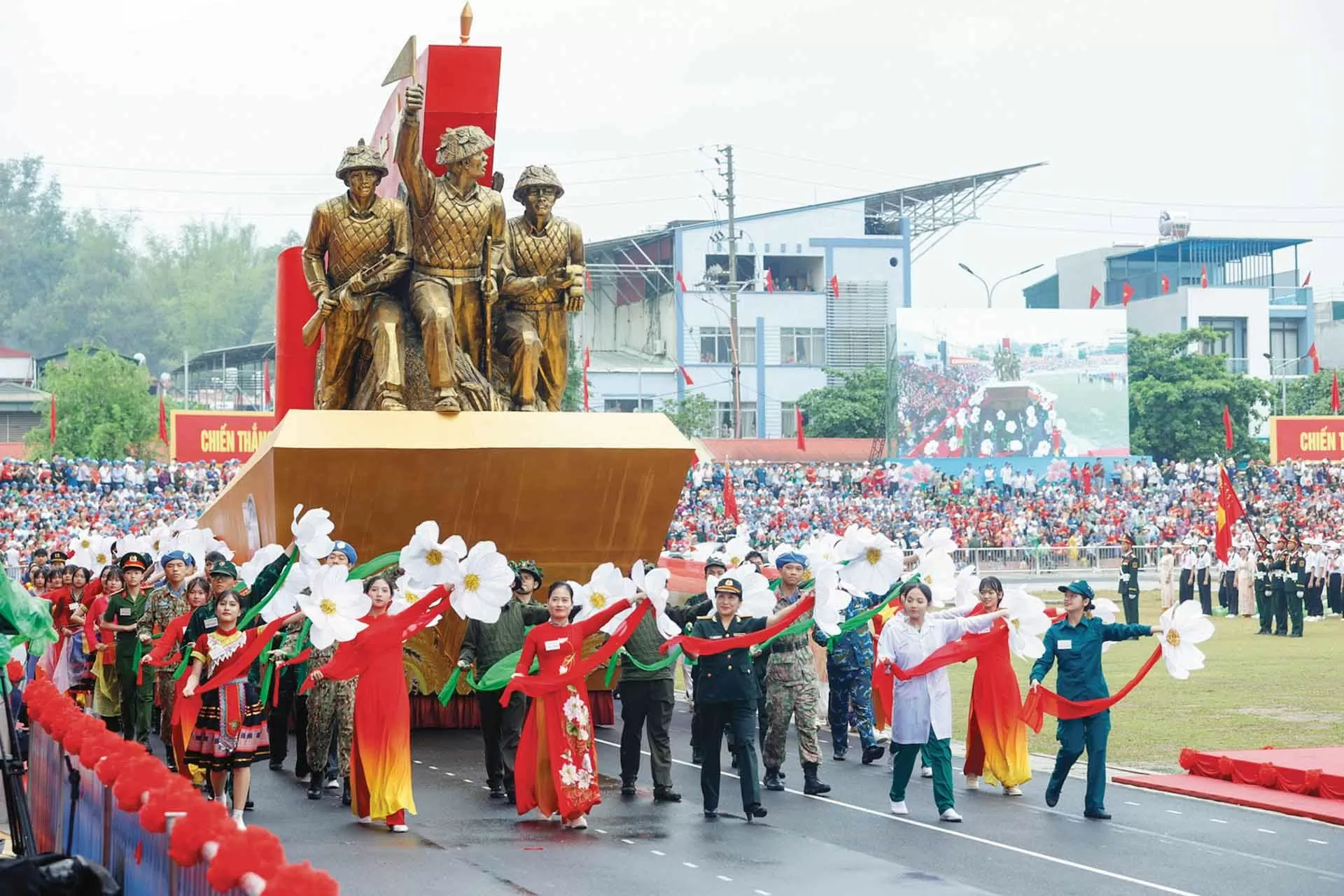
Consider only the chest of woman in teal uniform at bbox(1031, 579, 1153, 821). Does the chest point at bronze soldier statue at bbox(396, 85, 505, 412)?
no

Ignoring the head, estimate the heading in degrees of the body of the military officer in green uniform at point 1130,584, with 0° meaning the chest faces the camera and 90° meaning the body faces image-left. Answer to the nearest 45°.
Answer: approximately 45°

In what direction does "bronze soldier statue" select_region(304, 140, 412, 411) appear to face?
toward the camera

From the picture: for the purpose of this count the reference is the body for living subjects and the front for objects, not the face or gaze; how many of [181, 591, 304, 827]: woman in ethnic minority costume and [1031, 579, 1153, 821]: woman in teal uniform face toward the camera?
2

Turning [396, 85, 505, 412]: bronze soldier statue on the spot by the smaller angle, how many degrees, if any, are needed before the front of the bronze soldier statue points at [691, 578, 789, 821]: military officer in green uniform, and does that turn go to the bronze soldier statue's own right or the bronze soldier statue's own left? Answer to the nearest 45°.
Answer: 0° — it already faces them

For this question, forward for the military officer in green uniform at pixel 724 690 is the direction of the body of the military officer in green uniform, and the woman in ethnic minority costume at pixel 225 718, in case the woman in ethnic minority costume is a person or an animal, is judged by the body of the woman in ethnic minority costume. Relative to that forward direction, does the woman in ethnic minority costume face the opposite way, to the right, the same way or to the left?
the same way

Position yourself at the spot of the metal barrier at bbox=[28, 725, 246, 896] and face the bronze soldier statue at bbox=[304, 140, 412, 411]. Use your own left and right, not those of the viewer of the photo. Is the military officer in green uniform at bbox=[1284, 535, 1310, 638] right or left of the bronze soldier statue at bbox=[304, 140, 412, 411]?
right

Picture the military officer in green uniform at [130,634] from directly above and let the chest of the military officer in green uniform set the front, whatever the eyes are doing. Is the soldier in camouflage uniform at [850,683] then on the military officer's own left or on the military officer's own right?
on the military officer's own left

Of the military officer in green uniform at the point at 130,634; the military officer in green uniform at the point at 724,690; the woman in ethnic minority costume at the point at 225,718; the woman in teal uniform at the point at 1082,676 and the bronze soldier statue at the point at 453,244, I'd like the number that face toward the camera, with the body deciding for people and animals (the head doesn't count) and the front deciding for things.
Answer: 5

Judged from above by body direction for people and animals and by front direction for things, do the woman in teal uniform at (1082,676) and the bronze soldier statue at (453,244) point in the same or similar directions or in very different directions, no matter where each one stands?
same or similar directions

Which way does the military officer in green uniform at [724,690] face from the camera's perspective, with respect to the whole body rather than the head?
toward the camera

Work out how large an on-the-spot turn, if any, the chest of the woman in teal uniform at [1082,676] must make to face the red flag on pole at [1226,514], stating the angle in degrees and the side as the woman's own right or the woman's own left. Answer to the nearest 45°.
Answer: approximately 180°

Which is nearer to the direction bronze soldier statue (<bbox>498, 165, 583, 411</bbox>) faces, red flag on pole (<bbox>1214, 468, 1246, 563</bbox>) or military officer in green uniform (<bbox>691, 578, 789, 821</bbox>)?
the military officer in green uniform

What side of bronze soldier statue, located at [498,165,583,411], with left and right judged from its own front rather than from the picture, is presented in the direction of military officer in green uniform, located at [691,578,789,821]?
front

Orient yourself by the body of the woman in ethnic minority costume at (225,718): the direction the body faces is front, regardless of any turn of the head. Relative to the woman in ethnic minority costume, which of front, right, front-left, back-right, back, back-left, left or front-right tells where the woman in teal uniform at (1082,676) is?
left

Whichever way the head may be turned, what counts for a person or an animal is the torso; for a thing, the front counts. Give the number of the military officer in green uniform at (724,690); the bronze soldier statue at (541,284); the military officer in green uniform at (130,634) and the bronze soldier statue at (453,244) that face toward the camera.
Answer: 4

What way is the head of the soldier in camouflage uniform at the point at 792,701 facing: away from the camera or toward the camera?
toward the camera

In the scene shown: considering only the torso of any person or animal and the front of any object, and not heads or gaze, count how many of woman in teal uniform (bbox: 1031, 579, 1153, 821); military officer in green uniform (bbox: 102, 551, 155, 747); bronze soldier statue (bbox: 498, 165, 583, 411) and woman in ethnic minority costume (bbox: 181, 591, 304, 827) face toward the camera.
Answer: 4

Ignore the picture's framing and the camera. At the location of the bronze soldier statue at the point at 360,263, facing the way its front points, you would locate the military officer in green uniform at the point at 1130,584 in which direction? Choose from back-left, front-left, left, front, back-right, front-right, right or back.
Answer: back-left
